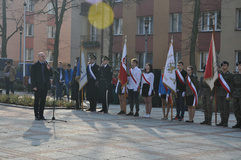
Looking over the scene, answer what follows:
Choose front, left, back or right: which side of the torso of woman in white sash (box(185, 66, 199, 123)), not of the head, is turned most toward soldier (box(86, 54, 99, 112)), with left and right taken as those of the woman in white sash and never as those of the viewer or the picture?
right

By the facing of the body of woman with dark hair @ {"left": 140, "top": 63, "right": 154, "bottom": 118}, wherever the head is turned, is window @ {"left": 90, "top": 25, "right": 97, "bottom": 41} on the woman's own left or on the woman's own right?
on the woman's own right

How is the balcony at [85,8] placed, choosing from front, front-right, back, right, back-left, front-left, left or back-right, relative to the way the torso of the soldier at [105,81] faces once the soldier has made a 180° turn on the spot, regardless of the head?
front-left

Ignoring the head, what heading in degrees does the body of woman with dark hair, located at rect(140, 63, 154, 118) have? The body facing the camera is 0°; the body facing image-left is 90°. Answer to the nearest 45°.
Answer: approximately 45°

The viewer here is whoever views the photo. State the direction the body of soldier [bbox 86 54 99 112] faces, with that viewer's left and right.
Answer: facing the viewer and to the left of the viewer

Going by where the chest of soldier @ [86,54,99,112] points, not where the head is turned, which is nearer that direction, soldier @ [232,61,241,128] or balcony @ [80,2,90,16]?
the soldier

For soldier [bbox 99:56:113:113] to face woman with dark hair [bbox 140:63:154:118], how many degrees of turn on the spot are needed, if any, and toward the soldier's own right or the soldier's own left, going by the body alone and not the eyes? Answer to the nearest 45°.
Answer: approximately 90° to the soldier's own left

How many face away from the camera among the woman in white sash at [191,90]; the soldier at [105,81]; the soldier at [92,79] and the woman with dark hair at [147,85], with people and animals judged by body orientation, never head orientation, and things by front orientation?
0

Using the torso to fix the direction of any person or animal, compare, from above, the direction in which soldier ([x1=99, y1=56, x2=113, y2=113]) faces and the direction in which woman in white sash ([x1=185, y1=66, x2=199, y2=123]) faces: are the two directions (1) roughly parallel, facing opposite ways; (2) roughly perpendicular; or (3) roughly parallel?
roughly parallel

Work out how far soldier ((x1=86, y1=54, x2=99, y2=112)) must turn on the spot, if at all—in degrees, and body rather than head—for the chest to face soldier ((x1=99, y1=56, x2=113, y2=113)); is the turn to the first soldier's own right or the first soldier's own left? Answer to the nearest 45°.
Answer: approximately 90° to the first soldier's own left

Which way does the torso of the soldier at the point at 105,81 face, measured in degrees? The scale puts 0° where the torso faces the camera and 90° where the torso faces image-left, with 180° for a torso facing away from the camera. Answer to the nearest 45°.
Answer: approximately 45°

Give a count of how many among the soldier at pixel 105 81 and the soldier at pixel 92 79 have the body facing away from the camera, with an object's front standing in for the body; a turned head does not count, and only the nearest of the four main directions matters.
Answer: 0

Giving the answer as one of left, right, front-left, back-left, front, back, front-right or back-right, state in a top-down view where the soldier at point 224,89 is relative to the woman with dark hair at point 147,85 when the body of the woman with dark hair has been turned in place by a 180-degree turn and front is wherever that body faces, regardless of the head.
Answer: right

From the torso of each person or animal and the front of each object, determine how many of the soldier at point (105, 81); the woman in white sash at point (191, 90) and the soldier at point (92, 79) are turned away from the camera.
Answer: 0

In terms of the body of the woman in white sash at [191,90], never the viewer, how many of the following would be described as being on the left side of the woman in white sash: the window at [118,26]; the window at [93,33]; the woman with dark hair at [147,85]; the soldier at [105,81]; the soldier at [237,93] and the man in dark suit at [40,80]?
1

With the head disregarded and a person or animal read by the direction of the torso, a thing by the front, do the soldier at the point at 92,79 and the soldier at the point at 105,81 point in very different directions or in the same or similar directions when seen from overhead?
same or similar directions

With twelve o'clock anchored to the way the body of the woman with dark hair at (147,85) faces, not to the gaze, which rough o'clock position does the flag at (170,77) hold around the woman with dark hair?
The flag is roughly at 9 o'clock from the woman with dark hair.

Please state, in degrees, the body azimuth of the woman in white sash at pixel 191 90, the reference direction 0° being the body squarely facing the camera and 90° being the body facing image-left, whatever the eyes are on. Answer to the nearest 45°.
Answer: approximately 45°
